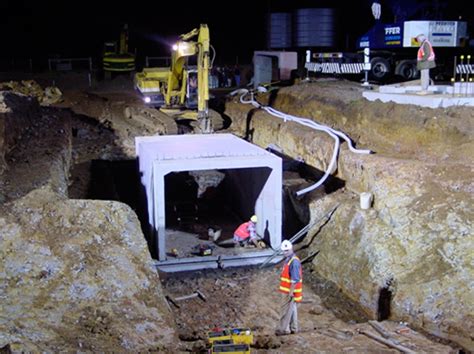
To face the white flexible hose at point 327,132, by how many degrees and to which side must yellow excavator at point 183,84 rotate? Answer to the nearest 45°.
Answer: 0° — it already faces it

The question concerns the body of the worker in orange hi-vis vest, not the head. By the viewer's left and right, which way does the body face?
facing to the left of the viewer

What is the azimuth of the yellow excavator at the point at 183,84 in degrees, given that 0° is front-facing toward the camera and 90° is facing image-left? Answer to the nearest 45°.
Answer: approximately 315°

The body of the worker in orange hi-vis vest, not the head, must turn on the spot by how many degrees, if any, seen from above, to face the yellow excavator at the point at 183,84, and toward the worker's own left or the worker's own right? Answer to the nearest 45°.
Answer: approximately 90° to the worker's own right

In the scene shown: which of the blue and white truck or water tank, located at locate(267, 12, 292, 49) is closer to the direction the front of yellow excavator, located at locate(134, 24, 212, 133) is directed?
the blue and white truck

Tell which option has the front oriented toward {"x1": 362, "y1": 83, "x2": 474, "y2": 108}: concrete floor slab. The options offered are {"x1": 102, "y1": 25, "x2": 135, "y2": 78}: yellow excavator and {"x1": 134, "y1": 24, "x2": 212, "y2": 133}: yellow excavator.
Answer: {"x1": 134, "y1": 24, "x2": 212, "y2": 133}: yellow excavator
